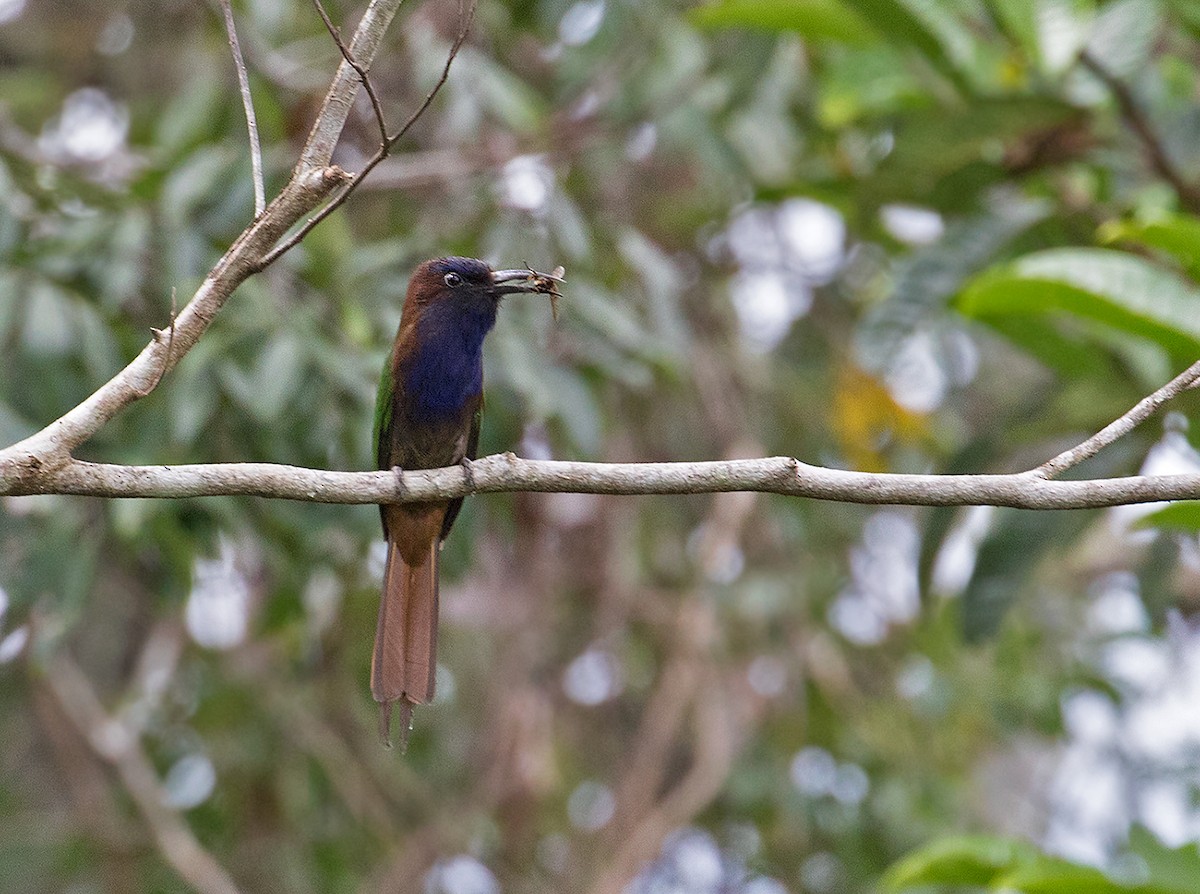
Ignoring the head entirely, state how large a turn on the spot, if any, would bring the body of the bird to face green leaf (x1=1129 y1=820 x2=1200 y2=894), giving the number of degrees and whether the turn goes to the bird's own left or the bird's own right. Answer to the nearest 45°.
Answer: approximately 45° to the bird's own left

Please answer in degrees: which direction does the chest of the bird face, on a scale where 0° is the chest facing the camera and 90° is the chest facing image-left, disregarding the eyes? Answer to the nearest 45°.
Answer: approximately 315°
